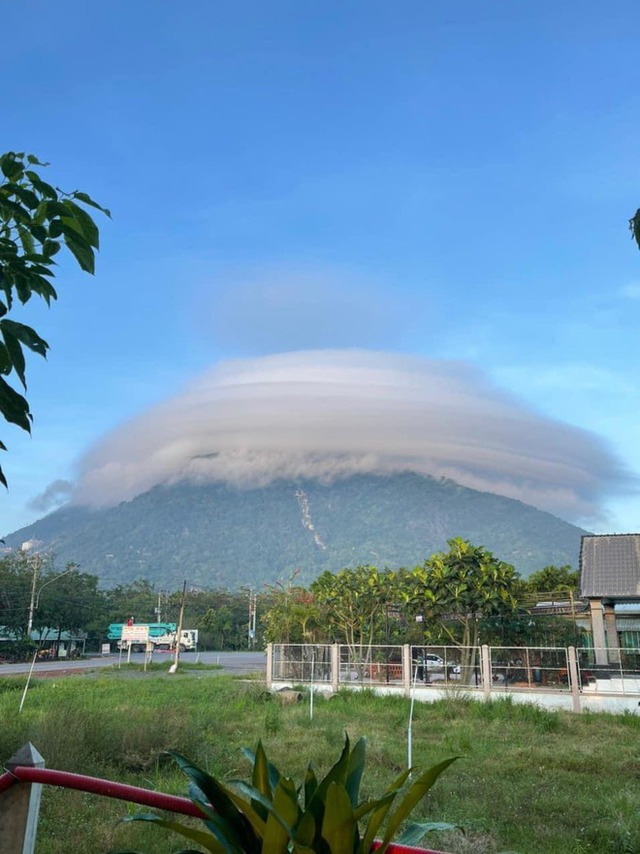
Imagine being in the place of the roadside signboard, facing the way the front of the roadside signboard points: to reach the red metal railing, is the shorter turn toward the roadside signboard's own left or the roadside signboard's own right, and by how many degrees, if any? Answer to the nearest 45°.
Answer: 0° — it already faces it

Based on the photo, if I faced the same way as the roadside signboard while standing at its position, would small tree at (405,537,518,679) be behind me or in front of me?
in front

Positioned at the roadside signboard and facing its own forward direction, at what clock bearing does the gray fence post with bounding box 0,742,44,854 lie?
The gray fence post is roughly at 12 o'clock from the roadside signboard.

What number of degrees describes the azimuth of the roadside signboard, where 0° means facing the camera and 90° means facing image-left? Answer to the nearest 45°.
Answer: approximately 0°

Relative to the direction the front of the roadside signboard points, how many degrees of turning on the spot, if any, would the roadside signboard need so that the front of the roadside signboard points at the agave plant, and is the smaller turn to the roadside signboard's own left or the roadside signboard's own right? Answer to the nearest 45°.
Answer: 0° — it already faces it

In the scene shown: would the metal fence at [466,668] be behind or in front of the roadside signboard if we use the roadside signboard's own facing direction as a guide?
in front

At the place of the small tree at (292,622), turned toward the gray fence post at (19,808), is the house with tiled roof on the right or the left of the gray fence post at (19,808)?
left
